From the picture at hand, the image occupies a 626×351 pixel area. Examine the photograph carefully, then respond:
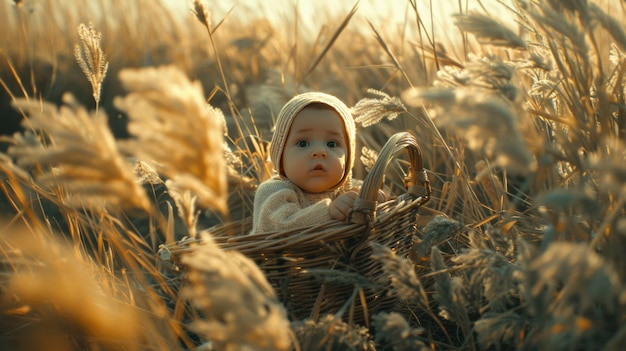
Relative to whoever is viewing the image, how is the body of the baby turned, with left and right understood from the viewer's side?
facing the viewer and to the right of the viewer

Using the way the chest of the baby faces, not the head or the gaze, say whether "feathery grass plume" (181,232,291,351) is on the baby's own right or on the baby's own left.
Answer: on the baby's own right

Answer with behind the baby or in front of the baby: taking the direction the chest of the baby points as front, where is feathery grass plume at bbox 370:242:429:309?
in front

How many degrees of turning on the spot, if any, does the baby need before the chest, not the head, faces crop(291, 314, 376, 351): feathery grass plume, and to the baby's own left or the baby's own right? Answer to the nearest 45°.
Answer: approximately 45° to the baby's own right

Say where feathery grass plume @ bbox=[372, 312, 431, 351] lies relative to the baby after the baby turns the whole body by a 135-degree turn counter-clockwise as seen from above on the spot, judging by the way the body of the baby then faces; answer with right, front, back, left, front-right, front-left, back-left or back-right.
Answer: back

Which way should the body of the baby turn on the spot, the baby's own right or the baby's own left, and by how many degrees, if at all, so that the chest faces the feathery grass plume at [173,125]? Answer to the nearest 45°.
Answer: approximately 45° to the baby's own right

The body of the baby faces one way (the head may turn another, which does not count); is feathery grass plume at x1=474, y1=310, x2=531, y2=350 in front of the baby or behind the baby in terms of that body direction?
in front
